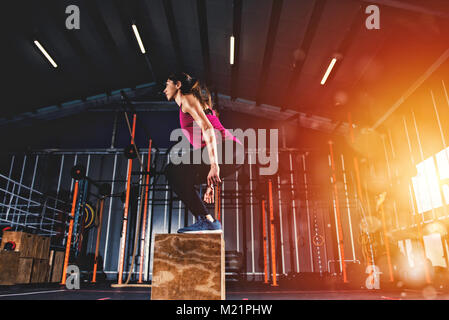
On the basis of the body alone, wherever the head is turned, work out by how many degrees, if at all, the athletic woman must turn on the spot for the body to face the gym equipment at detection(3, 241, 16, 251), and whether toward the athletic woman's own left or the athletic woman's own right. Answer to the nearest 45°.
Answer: approximately 45° to the athletic woman's own right

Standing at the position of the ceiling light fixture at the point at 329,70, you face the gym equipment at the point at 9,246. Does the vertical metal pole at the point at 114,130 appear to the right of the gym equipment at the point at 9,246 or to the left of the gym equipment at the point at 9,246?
right

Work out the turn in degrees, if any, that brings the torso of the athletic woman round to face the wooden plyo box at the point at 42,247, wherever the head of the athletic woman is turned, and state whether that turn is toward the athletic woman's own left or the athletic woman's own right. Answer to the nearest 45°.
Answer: approximately 45° to the athletic woman's own right

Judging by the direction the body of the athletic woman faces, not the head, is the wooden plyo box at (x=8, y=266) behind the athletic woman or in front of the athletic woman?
in front

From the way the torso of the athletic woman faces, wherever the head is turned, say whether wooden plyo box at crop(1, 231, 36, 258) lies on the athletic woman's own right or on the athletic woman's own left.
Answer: on the athletic woman's own right

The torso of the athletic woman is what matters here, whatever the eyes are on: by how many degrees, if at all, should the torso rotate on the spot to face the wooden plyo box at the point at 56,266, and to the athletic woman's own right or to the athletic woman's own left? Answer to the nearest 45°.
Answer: approximately 45° to the athletic woman's own right

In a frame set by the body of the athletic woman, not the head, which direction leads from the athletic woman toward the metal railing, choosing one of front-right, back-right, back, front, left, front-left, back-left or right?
front-right
